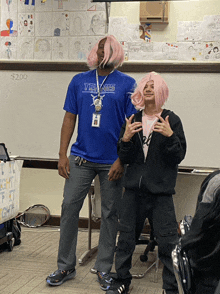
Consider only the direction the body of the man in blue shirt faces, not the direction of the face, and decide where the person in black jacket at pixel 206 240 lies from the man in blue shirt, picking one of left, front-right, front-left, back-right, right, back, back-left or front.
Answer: front

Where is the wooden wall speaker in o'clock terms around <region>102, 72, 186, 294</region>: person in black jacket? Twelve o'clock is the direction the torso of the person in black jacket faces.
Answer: The wooden wall speaker is roughly at 6 o'clock from the person in black jacket.

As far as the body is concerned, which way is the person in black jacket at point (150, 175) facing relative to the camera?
toward the camera

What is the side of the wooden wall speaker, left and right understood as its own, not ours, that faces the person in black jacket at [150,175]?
front

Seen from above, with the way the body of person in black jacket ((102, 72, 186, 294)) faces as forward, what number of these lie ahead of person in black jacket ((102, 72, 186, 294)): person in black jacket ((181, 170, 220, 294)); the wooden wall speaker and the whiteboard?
1

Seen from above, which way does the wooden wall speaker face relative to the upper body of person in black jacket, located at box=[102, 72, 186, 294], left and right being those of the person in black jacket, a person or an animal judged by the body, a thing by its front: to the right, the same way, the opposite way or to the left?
the same way

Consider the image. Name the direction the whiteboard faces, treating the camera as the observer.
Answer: facing the viewer

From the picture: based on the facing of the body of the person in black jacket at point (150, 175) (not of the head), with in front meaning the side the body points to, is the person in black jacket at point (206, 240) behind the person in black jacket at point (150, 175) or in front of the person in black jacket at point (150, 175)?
in front

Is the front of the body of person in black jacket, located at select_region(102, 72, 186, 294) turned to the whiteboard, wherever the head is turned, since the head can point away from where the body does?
no

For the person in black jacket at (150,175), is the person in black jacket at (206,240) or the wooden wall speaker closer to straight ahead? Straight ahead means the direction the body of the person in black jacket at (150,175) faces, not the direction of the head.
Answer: the person in black jacket

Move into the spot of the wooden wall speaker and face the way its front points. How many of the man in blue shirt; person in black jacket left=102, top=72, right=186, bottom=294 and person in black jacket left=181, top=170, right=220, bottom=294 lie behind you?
0
